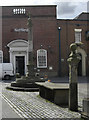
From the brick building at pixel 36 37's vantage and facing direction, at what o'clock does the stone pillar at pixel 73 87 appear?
The stone pillar is roughly at 12 o'clock from the brick building.

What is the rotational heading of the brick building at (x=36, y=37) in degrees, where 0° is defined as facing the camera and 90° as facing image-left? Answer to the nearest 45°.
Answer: approximately 0°

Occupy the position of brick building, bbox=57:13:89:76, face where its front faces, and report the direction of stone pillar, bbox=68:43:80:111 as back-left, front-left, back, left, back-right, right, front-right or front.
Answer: front

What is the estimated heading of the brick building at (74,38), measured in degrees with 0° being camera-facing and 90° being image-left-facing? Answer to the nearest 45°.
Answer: approximately 0°
